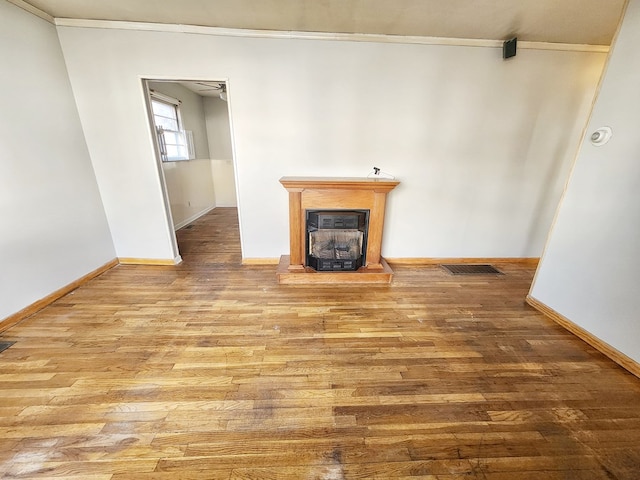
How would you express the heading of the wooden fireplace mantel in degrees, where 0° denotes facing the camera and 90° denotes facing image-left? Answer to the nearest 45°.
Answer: approximately 0°
